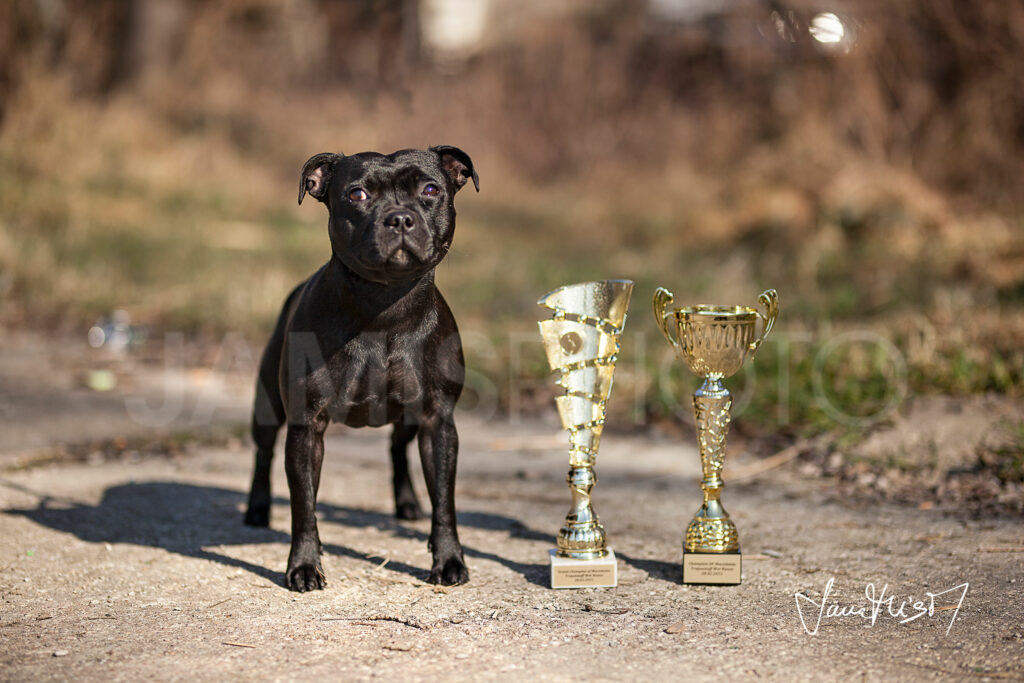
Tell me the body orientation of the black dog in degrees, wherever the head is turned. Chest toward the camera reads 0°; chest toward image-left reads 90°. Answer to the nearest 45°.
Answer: approximately 0°
